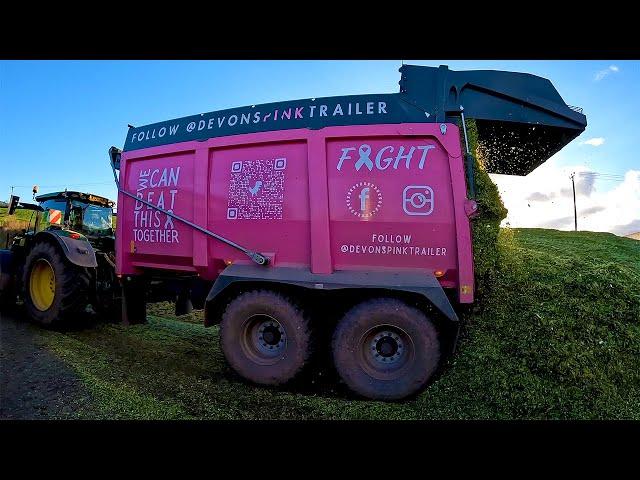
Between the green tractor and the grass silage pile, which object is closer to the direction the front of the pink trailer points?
the green tractor

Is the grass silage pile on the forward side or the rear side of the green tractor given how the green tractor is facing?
on the rear side

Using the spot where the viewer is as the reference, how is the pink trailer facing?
facing to the left of the viewer

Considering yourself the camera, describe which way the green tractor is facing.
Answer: facing away from the viewer and to the left of the viewer

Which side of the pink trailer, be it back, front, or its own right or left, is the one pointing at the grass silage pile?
back

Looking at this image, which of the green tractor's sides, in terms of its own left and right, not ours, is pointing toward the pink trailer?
back
